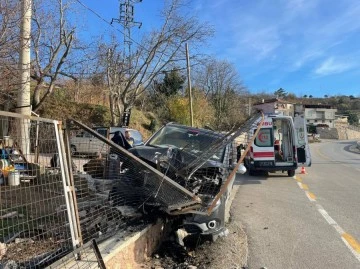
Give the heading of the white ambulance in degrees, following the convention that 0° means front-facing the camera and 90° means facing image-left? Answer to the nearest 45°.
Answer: approximately 180°

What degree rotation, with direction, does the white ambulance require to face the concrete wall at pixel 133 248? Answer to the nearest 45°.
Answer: approximately 180°

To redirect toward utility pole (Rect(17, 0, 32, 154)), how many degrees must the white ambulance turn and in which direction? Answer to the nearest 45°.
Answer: approximately 135° to its left

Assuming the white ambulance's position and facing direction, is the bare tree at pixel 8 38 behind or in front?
behind
